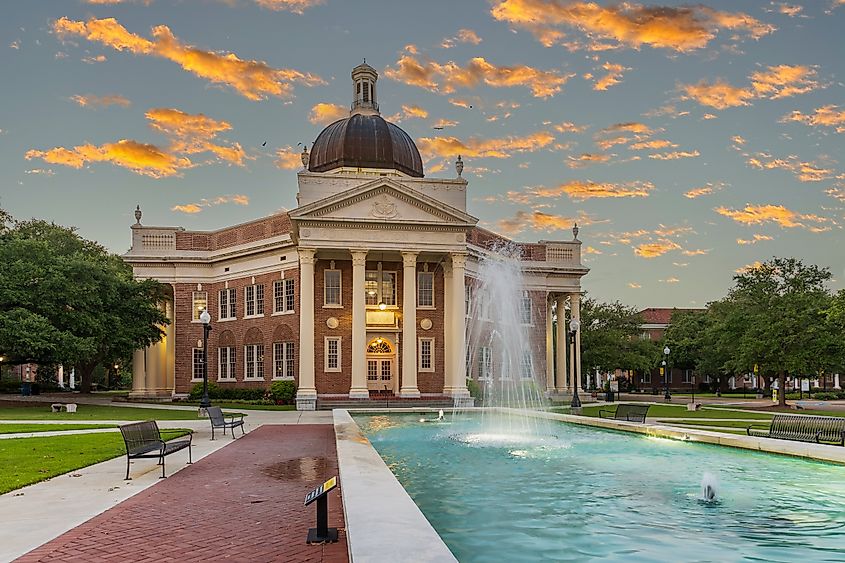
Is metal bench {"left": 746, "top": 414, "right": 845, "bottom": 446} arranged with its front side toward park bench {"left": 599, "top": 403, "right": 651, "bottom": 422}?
no

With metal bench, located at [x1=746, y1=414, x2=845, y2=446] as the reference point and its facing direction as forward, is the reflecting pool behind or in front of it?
in front

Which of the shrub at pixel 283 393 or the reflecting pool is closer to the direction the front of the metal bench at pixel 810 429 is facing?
the reflecting pool

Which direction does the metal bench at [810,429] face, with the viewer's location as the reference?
facing the viewer and to the left of the viewer

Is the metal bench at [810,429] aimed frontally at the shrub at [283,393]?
no

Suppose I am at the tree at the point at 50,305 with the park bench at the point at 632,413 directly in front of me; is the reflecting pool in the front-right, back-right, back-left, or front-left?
front-right

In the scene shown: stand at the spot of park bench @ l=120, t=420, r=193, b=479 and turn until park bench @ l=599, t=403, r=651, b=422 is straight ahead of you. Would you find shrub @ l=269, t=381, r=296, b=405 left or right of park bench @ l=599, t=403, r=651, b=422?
left

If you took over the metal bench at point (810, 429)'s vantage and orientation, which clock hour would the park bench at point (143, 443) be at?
The park bench is roughly at 12 o'clock from the metal bench.
